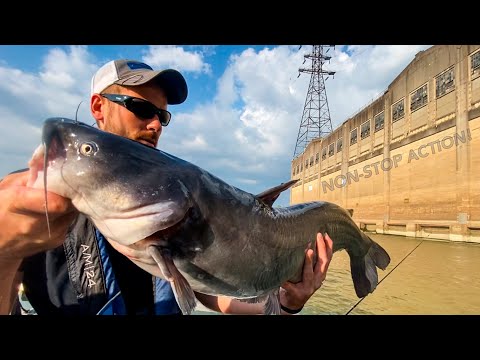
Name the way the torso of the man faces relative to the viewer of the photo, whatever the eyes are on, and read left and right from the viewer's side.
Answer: facing the viewer and to the right of the viewer

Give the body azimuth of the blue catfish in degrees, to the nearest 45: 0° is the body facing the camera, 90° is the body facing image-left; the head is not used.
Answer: approximately 90°
